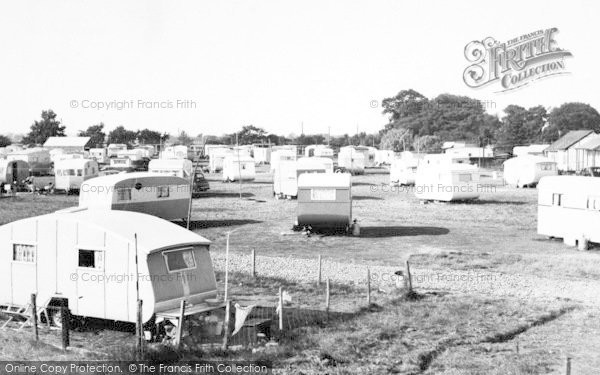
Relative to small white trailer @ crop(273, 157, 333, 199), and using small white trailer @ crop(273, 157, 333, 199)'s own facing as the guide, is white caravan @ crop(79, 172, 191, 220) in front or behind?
in front

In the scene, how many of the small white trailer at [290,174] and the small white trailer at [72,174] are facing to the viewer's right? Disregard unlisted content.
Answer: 0

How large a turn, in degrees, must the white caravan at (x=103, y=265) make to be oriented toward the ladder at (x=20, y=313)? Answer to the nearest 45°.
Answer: approximately 180°

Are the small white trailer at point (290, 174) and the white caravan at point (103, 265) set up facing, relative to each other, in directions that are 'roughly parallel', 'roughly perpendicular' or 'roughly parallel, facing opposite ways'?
roughly perpendicular

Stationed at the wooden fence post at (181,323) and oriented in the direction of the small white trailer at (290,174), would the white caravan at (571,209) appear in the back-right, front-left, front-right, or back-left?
front-right

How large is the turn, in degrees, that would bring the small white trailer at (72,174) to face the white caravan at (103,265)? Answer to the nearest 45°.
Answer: approximately 45° to its left

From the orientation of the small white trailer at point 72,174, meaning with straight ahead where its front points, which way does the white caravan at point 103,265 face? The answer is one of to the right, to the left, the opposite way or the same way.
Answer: to the left

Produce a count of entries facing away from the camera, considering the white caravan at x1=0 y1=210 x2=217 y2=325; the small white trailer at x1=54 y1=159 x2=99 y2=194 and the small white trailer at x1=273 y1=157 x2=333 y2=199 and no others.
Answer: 0

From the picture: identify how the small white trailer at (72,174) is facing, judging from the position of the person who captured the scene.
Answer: facing the viewer and to the left of the viewer

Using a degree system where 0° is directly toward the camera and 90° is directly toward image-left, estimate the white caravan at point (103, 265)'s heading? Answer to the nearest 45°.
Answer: approximately 315°

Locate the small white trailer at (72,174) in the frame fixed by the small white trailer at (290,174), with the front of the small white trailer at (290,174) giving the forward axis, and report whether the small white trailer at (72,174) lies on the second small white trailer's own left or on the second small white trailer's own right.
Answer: on the second small white trailer's own right
